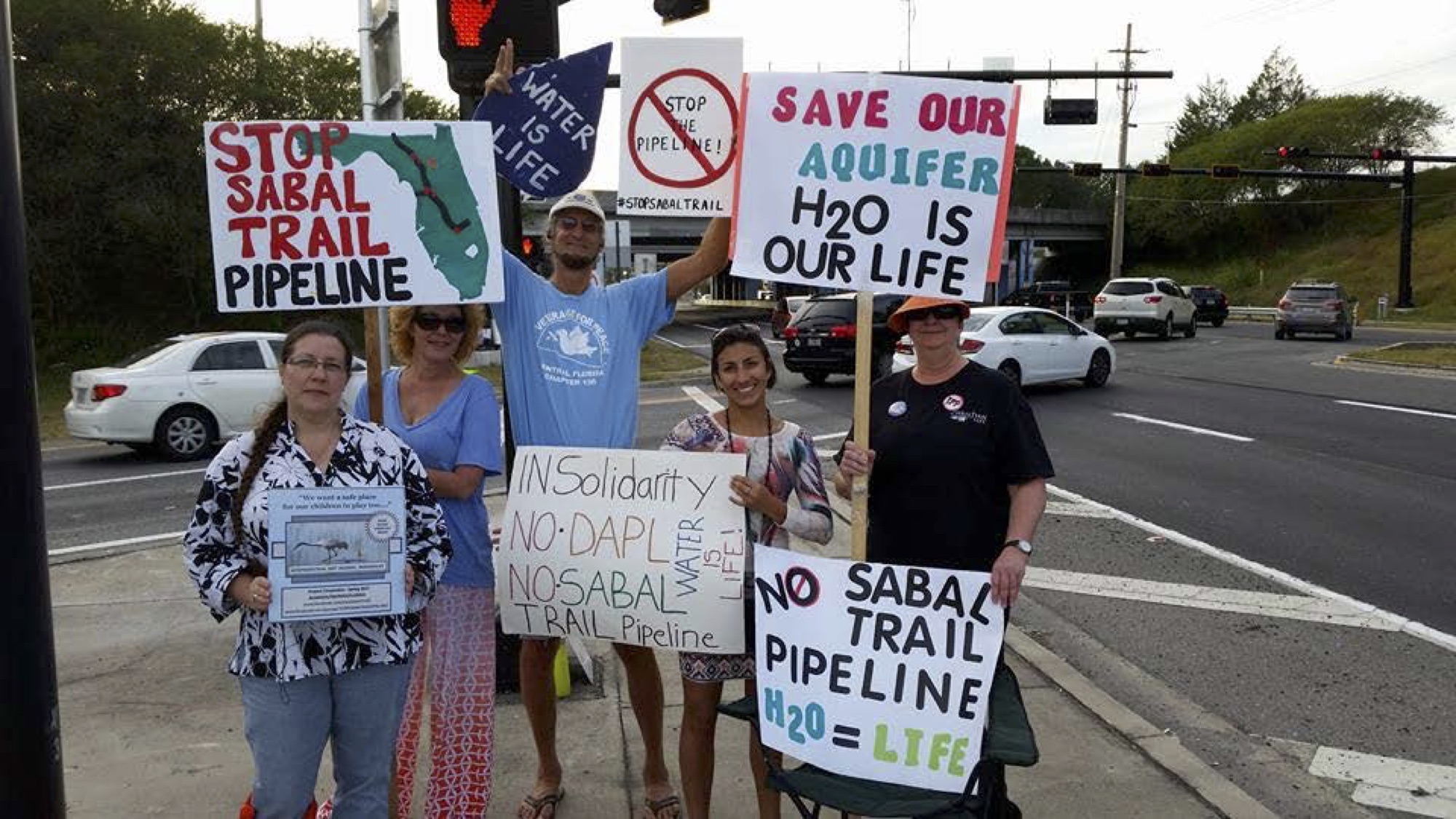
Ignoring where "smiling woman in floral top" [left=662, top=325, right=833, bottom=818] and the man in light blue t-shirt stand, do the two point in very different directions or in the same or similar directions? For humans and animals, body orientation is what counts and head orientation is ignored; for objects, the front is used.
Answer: same or similar directions

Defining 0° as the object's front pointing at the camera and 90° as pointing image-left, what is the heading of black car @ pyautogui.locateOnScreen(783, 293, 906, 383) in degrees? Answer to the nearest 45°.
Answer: approximately 225°

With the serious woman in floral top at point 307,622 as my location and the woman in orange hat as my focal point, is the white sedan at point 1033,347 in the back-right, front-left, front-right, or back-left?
front-left

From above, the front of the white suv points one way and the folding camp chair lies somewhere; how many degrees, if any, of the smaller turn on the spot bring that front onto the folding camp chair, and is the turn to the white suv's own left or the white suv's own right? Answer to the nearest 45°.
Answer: approximately 135° to the white suv's own right

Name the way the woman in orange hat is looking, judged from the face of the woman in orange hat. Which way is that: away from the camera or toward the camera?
toward the camera

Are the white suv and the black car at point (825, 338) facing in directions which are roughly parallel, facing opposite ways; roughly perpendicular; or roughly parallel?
roughly parallel

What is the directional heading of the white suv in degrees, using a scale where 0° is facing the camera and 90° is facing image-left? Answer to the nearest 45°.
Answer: approximately 225°

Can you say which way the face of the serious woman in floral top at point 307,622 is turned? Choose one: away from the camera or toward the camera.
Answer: toward the camera

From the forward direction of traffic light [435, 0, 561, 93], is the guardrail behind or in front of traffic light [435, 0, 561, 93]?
behind

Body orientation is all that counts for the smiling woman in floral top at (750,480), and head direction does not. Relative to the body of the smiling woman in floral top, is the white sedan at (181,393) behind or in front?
behind

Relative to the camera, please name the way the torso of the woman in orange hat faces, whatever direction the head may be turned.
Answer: toward the camera

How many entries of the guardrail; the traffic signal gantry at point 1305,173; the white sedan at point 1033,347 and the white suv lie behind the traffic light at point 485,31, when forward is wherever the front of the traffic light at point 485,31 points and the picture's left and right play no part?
4

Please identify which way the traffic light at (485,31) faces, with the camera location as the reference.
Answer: facing the viewer and to the left of the viewer

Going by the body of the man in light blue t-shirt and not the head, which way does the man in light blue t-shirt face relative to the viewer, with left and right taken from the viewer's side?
facing the viewer

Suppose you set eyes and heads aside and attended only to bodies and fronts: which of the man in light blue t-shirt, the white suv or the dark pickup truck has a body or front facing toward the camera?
the man in light blue t-shirt

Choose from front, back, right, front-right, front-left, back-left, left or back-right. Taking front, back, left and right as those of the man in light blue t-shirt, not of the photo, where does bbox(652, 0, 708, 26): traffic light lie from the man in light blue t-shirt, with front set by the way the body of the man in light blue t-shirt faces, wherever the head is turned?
back
